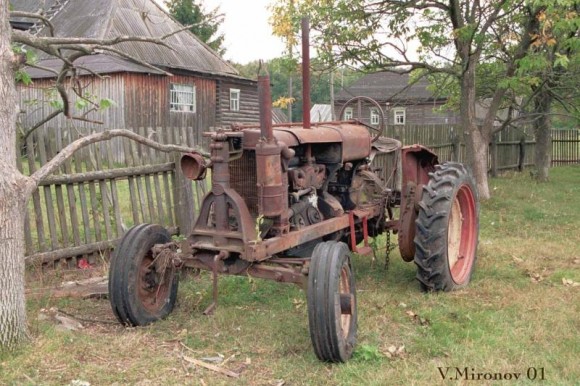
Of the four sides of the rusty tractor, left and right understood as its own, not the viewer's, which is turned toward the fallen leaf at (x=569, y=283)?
back

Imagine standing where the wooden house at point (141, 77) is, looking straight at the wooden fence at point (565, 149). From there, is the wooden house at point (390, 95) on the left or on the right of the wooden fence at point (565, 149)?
left

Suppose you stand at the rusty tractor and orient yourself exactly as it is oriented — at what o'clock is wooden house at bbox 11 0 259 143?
The wooden house is roughly at 4 o'clock from the rusty tractor.

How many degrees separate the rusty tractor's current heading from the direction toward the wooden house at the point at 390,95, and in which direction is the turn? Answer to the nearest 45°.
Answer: approximately 135° to its right

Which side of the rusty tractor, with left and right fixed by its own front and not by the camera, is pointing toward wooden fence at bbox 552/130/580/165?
back

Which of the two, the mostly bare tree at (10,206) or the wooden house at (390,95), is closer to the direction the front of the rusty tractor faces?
the mostly bare tree

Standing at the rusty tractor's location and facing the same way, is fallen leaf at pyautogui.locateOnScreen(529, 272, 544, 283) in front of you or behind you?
behind

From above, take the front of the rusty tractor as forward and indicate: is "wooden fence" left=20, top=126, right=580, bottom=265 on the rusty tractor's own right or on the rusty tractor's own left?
on the rusty tractor's own right

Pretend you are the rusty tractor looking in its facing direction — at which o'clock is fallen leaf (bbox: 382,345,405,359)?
The fallen leaf is roughly at 9 o'clock from the rusty tractor.

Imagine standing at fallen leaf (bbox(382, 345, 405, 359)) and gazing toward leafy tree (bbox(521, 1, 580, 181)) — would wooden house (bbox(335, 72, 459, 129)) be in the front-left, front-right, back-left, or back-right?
front-left

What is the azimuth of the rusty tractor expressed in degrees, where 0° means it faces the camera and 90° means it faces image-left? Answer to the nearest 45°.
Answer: approximately 45°

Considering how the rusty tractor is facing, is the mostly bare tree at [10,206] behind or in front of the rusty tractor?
in front
